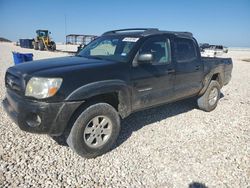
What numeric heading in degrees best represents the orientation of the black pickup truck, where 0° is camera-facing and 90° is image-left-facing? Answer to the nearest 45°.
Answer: approximately 45°

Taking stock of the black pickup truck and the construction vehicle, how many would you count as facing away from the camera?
0

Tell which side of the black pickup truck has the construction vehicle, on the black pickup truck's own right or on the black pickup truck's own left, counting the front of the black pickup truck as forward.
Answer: on the black pickup truck's own right
